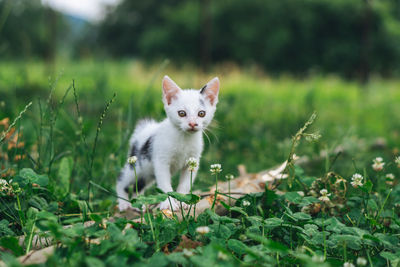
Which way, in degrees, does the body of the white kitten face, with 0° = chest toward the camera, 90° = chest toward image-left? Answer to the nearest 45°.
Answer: approximately 315°

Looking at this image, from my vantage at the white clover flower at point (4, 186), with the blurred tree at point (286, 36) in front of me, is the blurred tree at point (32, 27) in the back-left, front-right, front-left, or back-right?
front-left

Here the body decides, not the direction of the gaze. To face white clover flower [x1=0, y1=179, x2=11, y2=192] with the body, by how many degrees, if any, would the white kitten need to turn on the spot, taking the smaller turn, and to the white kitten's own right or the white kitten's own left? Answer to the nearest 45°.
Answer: approximately 90° to the white kitten's own right

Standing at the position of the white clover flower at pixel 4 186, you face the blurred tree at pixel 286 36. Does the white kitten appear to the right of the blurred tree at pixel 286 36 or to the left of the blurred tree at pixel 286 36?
right

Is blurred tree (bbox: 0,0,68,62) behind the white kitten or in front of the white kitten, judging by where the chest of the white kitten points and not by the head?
behind

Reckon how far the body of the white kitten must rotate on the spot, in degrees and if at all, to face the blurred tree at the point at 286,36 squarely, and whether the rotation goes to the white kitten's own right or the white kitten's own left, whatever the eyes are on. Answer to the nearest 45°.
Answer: approximately 135° to the white kitten's own left
